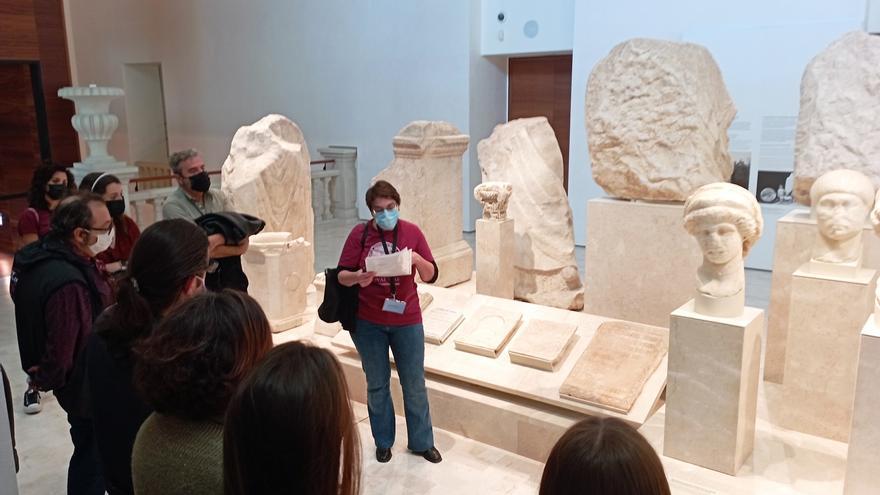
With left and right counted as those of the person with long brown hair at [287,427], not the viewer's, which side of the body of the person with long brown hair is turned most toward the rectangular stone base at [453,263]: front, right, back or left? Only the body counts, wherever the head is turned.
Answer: front

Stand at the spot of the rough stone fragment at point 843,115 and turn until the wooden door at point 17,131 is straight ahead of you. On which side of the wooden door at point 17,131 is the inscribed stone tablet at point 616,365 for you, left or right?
left

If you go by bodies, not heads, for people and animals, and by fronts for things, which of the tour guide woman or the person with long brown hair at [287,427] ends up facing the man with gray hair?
the person with long brown hair

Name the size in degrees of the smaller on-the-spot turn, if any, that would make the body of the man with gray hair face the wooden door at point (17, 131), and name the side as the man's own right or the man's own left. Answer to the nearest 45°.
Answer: approximately 135° to the man's own left

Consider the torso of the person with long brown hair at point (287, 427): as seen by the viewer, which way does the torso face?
away from the camera

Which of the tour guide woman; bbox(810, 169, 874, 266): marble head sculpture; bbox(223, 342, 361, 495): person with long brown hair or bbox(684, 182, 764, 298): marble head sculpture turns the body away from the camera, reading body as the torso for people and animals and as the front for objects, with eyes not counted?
the person with long brown hair

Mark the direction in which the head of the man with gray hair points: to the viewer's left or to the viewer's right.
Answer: to the viewer's right

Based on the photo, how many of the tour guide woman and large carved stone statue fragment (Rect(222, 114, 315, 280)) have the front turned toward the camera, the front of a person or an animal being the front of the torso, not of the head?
2

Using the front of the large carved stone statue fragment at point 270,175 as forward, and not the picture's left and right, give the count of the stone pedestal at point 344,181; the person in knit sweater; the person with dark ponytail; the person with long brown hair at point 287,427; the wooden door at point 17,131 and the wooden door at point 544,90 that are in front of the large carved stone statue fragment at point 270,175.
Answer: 3

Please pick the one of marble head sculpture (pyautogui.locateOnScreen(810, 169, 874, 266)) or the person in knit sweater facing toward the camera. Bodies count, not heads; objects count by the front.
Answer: the marble head sculpture

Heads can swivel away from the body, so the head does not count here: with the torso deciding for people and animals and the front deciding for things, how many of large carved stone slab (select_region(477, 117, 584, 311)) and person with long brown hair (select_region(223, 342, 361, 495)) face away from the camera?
1

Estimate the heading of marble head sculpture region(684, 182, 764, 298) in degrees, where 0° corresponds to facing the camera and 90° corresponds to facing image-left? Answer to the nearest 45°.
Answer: approximately 45°

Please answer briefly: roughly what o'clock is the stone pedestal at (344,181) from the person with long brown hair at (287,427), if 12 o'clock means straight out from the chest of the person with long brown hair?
The stone pedestal is roughly at 12 o'clock from the person with long brown hair.

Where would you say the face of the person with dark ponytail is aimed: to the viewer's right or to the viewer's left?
to the viewer's right

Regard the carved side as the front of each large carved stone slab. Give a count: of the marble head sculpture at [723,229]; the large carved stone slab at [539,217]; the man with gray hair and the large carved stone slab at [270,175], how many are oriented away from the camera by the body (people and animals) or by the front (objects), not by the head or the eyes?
0

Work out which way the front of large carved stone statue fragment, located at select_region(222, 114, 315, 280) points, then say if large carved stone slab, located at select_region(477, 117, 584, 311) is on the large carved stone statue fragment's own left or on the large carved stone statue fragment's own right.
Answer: on the large carved stone statue fragment's own left

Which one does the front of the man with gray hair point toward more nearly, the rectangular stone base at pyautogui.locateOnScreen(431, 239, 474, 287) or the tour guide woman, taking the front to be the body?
the tour guide woman

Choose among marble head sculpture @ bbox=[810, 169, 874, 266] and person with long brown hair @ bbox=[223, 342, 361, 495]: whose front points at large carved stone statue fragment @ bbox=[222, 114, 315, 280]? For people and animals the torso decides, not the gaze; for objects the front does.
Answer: the person with long brown hair

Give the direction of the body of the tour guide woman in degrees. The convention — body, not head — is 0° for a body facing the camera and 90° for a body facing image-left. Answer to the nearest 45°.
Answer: approximately 0°

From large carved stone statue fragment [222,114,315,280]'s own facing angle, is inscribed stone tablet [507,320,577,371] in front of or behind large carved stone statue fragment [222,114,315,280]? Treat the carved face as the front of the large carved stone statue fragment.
in front

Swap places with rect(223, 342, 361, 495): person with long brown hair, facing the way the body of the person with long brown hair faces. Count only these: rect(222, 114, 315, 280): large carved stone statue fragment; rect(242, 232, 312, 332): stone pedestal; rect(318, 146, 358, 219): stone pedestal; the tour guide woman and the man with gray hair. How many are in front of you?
5

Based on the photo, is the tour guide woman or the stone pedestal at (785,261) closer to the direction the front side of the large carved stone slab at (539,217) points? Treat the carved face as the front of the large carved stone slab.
the tour guide woman
